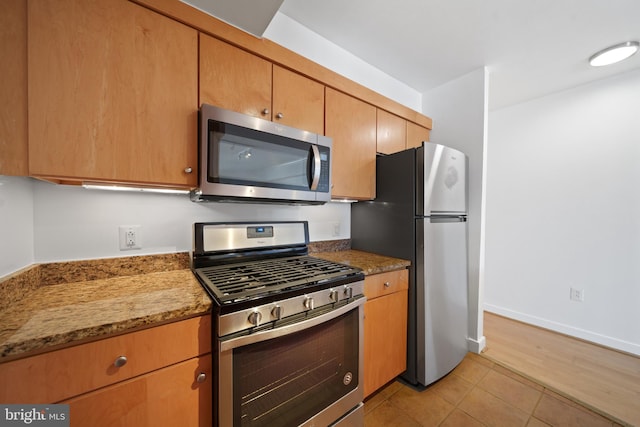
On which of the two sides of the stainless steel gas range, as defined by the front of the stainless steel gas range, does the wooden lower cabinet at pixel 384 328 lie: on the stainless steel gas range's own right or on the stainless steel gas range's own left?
on the stainless steel gas range's own left

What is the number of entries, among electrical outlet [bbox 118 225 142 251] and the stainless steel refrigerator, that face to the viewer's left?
0

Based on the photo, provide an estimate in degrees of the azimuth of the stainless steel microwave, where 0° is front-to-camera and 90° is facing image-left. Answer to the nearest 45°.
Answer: approximately 315°

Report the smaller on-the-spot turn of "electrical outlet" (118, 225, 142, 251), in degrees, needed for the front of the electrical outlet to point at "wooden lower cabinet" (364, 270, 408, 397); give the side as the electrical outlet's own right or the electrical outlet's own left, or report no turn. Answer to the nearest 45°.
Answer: approximately 45° to the electrical outlet's own left

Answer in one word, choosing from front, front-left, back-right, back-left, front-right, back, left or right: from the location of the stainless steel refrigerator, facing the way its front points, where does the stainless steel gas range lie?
right

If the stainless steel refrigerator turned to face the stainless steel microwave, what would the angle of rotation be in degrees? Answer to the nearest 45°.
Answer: approximately 90° to its right

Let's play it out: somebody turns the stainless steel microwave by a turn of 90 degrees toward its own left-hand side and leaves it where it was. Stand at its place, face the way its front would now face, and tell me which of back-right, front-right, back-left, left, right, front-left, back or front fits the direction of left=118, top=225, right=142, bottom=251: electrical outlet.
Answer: back-left

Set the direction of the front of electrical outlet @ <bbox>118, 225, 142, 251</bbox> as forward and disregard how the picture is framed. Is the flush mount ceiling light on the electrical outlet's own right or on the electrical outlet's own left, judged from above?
on the electrical outlet's own left

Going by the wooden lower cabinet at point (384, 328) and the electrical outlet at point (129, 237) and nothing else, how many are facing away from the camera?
0
